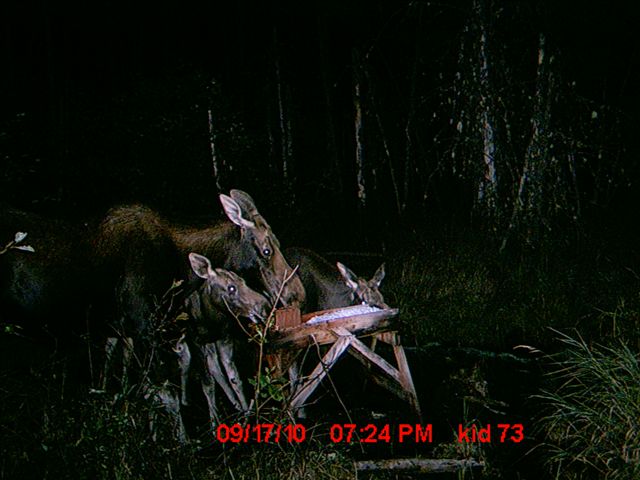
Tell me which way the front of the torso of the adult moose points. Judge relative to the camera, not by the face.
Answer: to the viewer's right

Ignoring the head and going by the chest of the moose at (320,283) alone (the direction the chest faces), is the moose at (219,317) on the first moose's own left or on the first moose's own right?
on the first moose's own right

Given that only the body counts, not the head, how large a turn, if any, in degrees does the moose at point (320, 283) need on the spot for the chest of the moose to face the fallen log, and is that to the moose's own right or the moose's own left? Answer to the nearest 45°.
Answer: approximately 45° to the moose's own right

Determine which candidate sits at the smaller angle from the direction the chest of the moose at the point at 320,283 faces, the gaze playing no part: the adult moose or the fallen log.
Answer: the fallen log

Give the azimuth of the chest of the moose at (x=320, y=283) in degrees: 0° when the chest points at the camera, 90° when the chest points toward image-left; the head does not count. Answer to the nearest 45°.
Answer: approximately 315°

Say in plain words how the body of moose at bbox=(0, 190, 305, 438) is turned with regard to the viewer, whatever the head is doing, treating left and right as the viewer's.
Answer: facing to the right of the viewer
